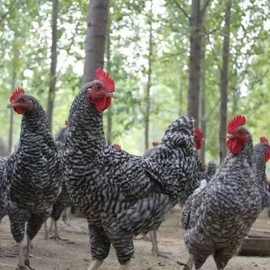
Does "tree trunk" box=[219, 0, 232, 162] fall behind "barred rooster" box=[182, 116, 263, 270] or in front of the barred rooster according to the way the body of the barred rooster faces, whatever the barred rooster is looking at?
behind

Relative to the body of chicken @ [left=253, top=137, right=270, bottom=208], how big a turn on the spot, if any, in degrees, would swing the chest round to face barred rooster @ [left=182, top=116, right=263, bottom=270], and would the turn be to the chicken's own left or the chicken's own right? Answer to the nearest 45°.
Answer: approximately 90° to the chicken's own right

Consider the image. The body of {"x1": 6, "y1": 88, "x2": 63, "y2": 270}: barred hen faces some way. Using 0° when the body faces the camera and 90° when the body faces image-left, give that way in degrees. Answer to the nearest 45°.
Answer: approximately 0°

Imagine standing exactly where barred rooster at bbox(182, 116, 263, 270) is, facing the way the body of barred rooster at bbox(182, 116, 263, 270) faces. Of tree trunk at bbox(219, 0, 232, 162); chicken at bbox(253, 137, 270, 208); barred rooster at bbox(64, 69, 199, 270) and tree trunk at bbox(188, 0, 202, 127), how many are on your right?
1

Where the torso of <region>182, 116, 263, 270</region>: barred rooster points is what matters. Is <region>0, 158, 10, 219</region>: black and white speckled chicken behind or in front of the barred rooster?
behind

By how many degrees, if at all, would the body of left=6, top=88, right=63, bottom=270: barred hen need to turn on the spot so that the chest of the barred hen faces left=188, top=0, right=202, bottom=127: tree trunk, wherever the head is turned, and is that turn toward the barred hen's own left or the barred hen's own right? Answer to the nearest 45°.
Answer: approximately 135° to the barred hen's own left

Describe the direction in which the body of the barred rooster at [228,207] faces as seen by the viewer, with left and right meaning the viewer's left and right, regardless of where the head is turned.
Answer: facing the viewer and to the right of the viewer
